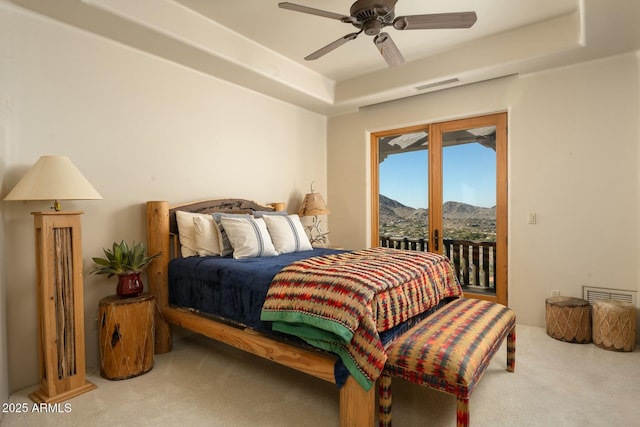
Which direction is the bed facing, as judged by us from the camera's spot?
facing the viewer and to the right of the viewer

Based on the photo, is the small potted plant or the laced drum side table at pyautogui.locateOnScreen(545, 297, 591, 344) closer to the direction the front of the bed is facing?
the laced drum side table

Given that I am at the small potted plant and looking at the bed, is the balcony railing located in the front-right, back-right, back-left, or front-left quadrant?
front-left

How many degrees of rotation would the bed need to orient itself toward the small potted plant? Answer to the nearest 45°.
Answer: approximately 135° to its right

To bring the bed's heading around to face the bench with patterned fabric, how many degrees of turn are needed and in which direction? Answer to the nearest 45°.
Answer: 0° — it already faces it

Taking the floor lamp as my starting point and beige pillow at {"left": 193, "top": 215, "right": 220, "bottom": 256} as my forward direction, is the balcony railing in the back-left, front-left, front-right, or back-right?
front-right

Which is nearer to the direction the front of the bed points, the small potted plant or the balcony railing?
the balcony railing

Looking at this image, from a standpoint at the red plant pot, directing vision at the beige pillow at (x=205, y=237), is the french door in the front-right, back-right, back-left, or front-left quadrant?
front-right

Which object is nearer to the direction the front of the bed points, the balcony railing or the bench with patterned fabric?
the bench with patterned fabric

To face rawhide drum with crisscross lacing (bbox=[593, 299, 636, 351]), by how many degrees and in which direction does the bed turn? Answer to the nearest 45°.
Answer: approximately 45° to its left

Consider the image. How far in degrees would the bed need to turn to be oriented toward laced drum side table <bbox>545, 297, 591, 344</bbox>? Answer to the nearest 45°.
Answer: approximately 45° to its left

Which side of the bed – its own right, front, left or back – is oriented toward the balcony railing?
left

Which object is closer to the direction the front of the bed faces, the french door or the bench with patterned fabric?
the bench with patterned fabric

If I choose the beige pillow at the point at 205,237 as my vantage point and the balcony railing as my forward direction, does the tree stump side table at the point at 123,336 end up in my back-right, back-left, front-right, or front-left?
back-right
